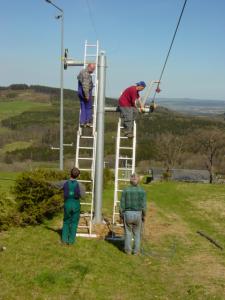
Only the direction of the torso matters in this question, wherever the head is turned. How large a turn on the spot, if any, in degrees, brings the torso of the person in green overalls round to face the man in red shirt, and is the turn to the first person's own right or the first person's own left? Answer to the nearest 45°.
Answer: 0° — they already face them

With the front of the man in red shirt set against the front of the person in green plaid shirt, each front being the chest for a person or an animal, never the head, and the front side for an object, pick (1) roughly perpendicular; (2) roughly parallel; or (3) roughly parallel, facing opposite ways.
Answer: roughly perpendicular

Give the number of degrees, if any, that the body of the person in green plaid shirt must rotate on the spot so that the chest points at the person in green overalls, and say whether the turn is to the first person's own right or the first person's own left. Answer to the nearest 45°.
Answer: approximately 90° to the first person's own left

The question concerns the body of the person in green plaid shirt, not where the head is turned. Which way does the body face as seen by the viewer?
away from the camera

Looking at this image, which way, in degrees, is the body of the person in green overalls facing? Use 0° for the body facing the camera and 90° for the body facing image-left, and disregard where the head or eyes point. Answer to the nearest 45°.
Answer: approximately 225°

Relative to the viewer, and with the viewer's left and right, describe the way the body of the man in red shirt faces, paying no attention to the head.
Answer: facing to the right of the viewer

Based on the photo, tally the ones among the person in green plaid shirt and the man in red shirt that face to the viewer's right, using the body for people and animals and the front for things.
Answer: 1

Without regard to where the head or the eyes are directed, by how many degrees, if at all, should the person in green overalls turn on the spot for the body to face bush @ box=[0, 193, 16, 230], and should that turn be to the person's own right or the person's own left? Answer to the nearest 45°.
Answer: approximately 90° to the person's own left

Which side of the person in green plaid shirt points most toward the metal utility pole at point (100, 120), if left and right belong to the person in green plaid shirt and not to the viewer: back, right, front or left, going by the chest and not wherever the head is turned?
front
